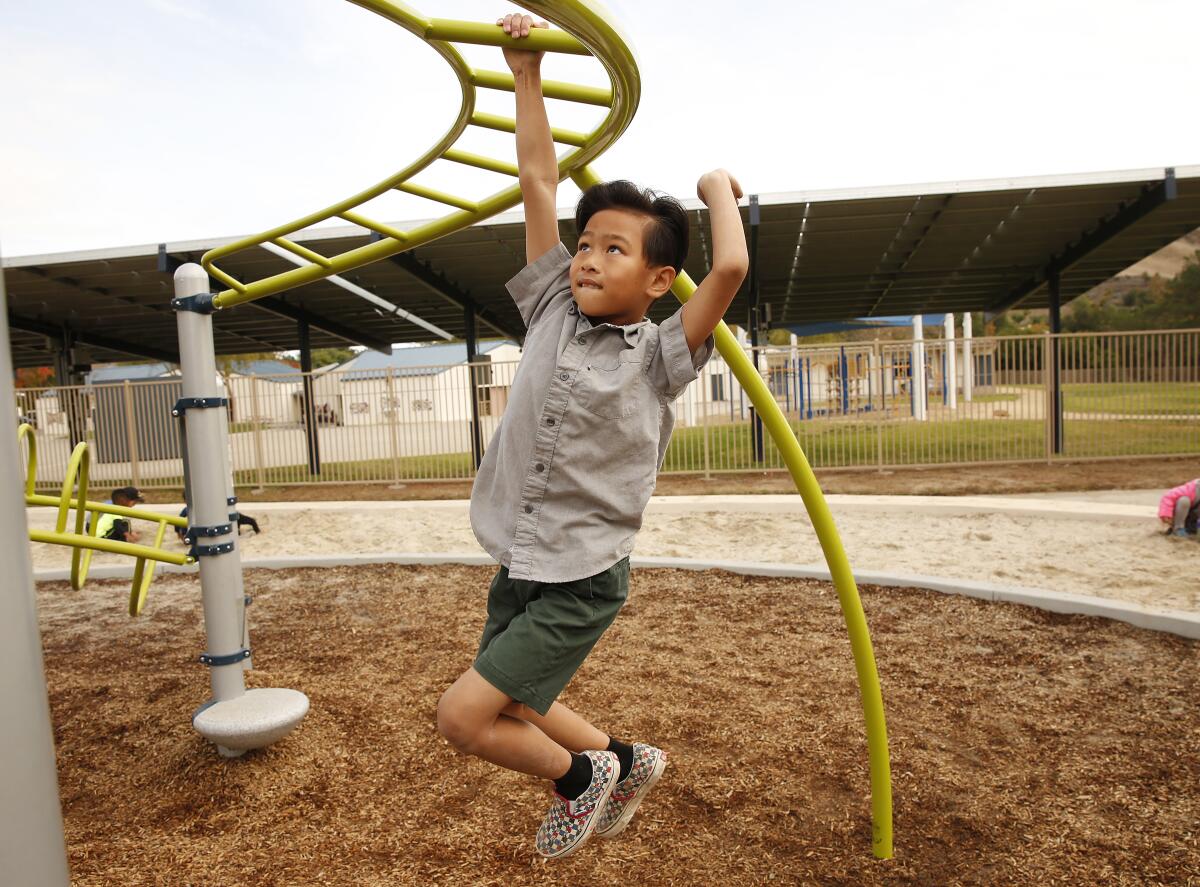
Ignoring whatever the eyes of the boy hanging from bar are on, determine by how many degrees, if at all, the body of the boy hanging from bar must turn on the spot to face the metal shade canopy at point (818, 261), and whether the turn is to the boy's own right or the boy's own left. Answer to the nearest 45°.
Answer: approximately 135° to the boy's own right

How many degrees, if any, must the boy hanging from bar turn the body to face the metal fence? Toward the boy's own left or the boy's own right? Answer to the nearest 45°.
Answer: approximately 135° to the boy's own right

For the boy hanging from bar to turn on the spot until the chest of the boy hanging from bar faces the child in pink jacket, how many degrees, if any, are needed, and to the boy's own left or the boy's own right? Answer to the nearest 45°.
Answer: approximately 180°

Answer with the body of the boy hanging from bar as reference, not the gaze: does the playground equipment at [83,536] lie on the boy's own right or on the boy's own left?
on the boy's own right

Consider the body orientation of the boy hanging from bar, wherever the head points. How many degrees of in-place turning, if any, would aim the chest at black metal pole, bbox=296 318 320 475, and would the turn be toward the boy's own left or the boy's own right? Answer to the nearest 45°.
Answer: approximately 135° to the boy's own right

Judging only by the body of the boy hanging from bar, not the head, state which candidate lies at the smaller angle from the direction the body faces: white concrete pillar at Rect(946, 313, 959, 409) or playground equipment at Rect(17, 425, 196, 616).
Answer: the playground equipment

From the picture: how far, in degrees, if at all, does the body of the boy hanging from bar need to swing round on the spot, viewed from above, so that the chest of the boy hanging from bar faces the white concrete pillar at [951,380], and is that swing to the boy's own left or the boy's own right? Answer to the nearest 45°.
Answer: approximately 180°

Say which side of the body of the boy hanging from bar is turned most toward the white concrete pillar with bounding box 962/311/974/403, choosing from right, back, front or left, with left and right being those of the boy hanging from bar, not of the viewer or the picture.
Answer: back

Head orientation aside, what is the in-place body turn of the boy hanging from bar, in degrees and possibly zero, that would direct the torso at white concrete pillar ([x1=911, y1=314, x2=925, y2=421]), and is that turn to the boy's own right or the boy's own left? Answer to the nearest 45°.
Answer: approximately 180°

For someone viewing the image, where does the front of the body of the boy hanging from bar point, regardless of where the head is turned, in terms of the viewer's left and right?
facing the viewer and to the left of the viewer
